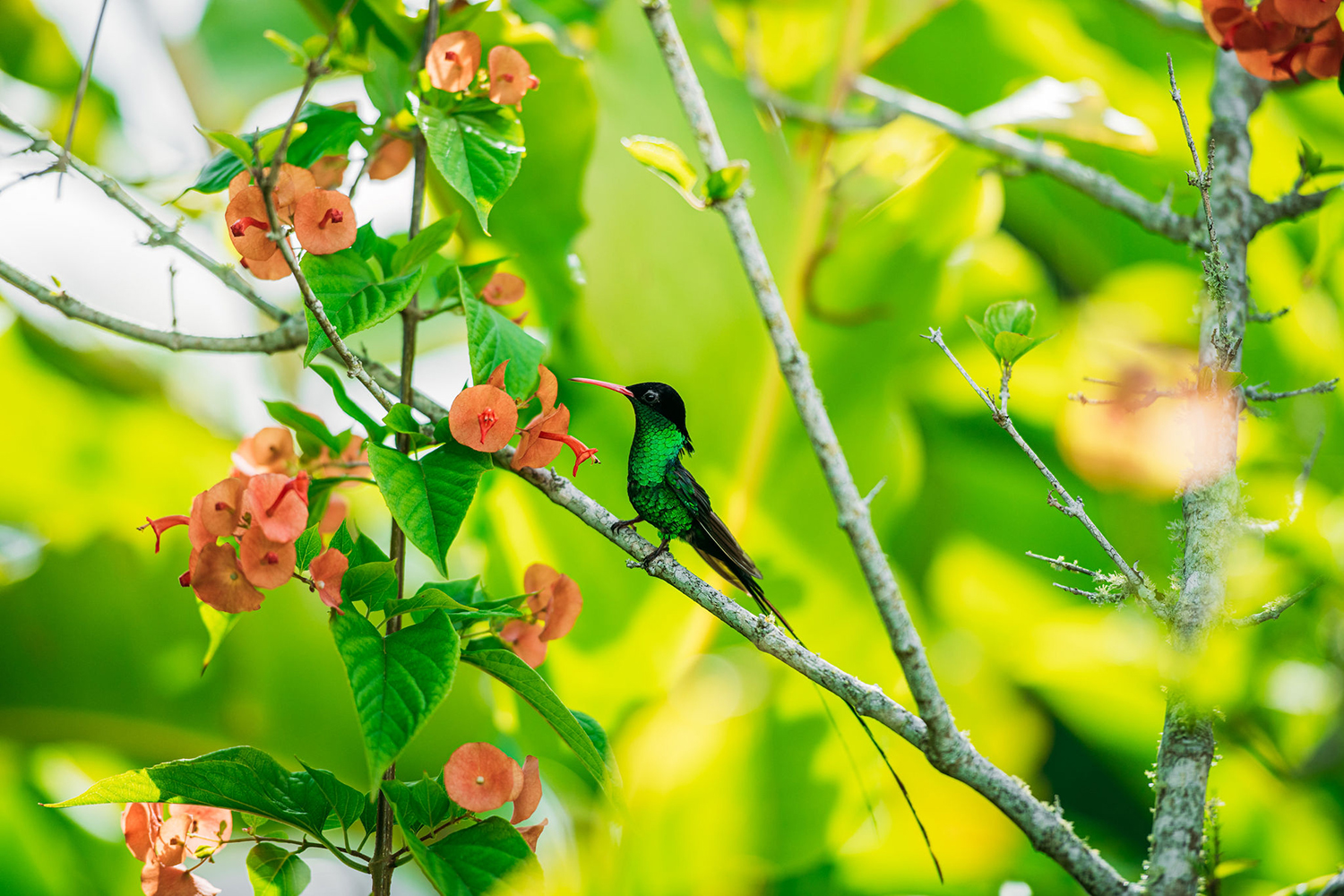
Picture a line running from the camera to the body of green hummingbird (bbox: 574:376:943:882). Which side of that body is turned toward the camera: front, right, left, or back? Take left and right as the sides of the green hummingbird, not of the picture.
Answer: left
